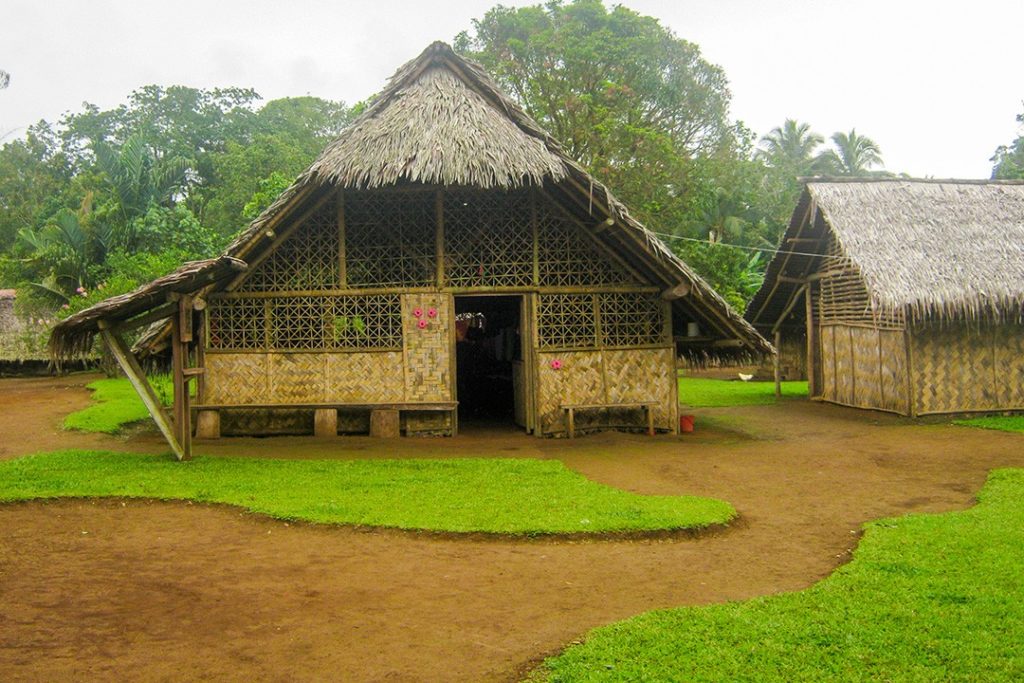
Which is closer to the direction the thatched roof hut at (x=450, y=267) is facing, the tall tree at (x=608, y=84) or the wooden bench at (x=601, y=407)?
the wooden bench

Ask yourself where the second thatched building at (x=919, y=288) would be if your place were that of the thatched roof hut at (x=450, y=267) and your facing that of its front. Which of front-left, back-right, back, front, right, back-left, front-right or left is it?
left

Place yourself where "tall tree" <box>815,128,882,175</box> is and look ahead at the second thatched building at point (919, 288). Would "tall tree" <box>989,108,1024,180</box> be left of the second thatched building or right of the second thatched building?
left

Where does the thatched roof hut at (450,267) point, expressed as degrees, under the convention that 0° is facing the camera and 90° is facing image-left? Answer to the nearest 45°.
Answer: approximately 0°

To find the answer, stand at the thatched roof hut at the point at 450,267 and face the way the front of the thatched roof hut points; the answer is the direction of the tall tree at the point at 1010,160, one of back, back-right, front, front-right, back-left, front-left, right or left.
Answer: back-left

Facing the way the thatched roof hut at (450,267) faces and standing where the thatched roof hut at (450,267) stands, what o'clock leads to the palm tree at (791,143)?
The palm tree is roughly at 7 o'clock from the thatched roof hut.

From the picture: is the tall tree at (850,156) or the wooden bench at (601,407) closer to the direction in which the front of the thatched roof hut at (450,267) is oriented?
the wooden bench
